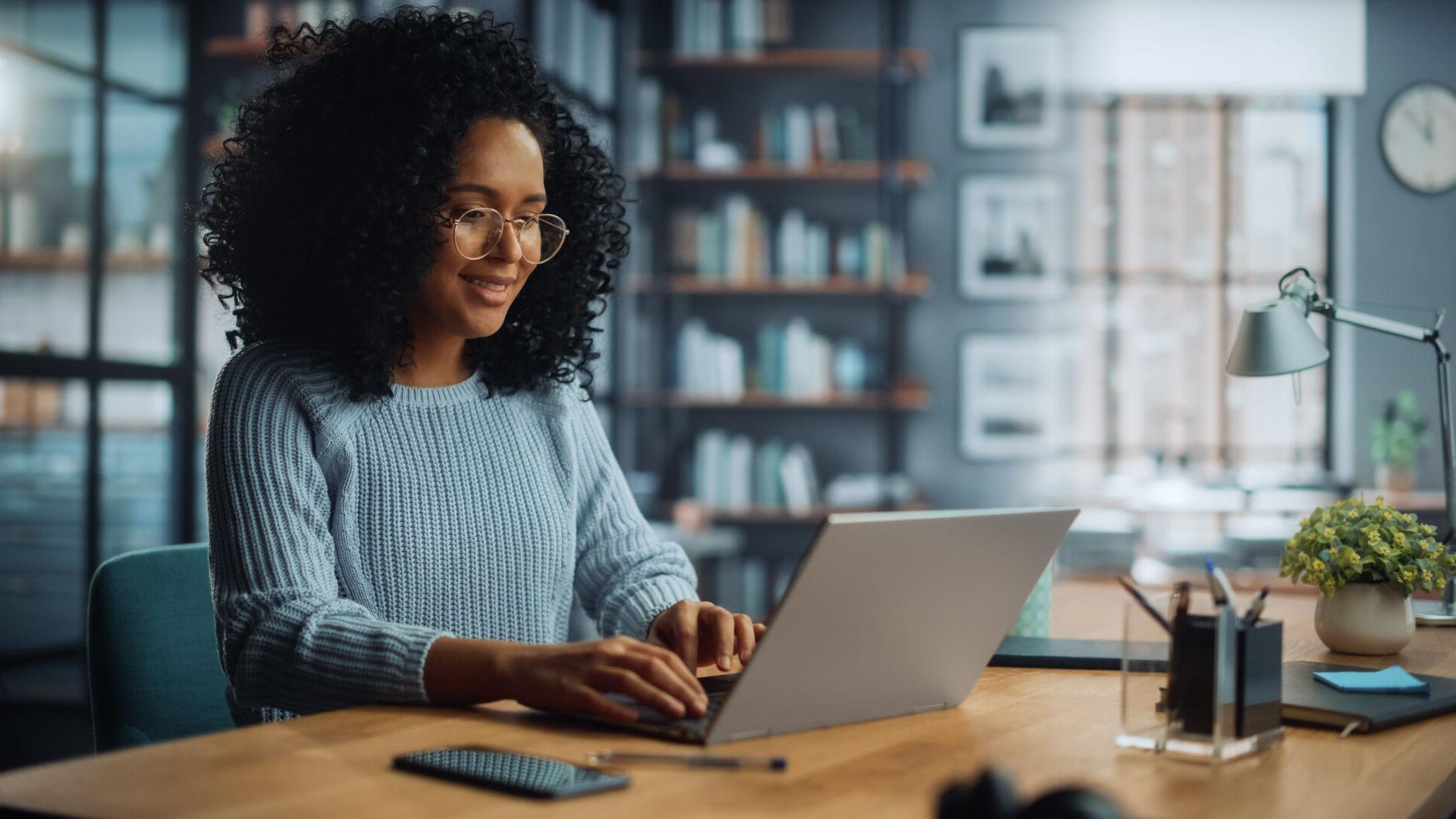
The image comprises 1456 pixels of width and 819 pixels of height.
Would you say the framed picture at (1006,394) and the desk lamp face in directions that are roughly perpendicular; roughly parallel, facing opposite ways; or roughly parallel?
roughly perpendicular

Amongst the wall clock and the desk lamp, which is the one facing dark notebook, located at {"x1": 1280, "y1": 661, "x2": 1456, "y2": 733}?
the wall clock

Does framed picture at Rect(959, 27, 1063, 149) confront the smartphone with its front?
yes

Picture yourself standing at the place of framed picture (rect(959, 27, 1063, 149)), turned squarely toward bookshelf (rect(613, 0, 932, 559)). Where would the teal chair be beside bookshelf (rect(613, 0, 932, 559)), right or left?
left

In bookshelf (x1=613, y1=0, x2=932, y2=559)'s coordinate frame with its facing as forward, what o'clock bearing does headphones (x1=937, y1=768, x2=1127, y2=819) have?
The headphones is roughly at 12 o'clock from the bookshelf.

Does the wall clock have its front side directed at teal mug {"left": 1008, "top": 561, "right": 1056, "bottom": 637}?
yes

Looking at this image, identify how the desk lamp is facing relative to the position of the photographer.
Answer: facing to the left of the viewer

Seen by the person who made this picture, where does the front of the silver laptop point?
facing away from the viewer and to the left of the viewer

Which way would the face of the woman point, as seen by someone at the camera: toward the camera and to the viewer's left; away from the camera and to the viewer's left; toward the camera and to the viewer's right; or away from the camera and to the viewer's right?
toward the camera and to the viewer's right

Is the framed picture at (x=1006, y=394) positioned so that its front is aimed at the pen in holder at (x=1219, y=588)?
yes
